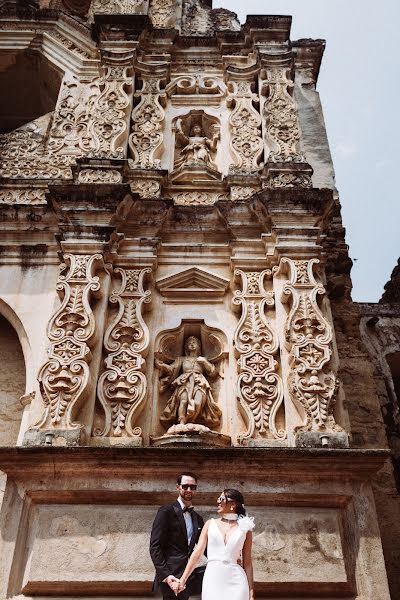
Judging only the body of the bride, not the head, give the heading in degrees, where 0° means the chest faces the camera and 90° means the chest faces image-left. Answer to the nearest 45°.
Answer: approximately 0°

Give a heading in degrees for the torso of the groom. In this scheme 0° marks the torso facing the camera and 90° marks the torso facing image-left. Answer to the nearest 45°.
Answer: approximately 315°

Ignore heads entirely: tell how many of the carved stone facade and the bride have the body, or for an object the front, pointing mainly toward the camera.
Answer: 2
